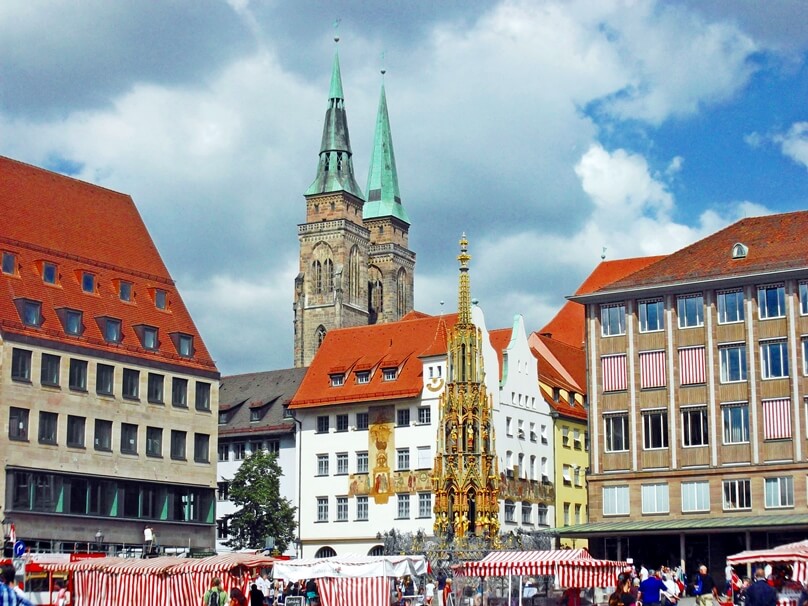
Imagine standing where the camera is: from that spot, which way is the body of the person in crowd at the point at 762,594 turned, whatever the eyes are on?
away from the camera

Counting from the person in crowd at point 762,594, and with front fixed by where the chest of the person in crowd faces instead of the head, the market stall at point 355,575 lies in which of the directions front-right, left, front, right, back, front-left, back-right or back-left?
front-left
